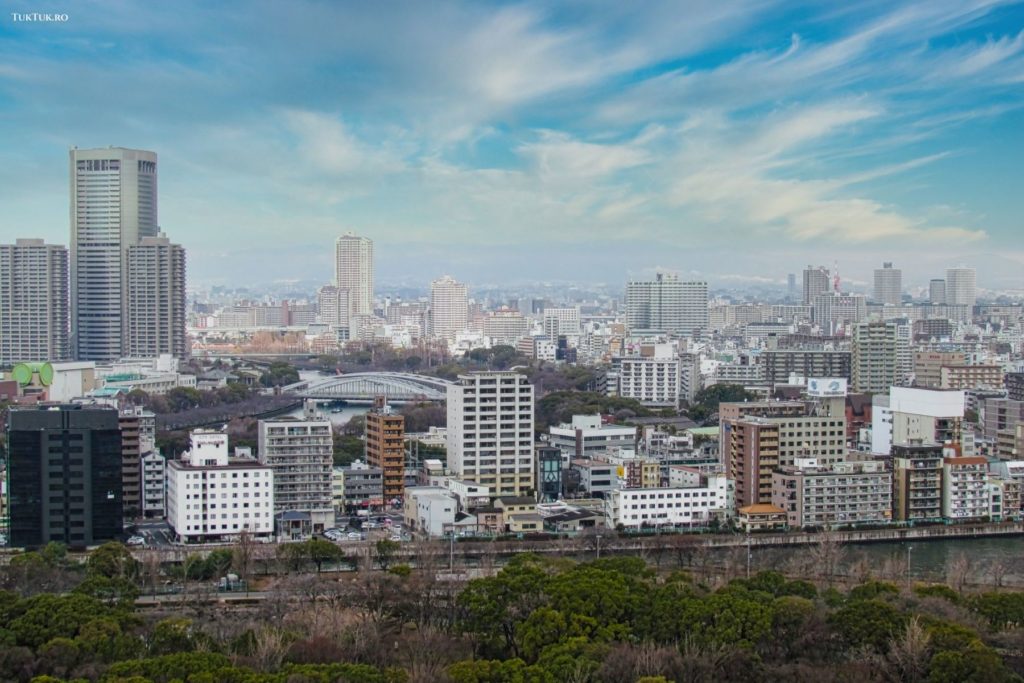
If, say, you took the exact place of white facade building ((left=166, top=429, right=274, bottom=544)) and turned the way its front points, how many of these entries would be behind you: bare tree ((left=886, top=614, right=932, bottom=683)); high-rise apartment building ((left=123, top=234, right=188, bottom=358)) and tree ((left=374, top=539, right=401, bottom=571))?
1

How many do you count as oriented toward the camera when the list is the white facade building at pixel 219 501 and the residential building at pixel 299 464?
2

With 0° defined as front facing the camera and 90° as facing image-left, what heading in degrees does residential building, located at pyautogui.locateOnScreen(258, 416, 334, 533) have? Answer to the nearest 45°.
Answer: approximately 0°

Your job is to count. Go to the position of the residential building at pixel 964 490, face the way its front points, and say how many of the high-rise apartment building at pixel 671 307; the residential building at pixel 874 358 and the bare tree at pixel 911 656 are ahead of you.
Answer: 1

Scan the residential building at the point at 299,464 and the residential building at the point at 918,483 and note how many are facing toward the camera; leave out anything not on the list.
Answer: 2

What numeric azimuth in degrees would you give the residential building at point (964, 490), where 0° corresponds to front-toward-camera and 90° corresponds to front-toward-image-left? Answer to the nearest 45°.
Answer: approximately 0°

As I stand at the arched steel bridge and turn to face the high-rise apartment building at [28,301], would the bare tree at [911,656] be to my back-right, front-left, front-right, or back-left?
back-left
